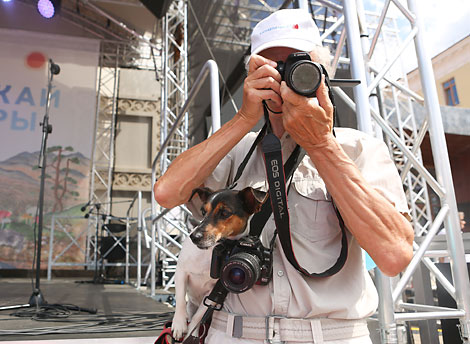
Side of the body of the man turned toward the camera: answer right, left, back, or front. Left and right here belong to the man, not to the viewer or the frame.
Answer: front

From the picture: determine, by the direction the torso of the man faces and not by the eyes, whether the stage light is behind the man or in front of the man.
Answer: behind

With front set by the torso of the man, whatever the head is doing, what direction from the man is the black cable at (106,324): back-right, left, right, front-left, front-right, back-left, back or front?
back-right

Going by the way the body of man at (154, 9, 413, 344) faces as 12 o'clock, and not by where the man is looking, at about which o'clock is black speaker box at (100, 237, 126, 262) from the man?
The black speaker box is roughly at 5 o'clock from the man.

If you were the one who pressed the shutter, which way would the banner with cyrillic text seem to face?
facing the viewer and to the right of the viewer

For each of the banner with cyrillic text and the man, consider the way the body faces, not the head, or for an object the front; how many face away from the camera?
0

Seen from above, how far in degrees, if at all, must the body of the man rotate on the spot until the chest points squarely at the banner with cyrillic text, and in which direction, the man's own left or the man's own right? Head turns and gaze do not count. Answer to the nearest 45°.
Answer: approximately 135° to the man's own right

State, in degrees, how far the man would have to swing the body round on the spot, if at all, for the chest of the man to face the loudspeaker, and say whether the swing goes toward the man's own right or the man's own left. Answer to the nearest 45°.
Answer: approximately 180°

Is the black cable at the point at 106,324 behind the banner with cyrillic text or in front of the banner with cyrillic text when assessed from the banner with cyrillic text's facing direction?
in front
